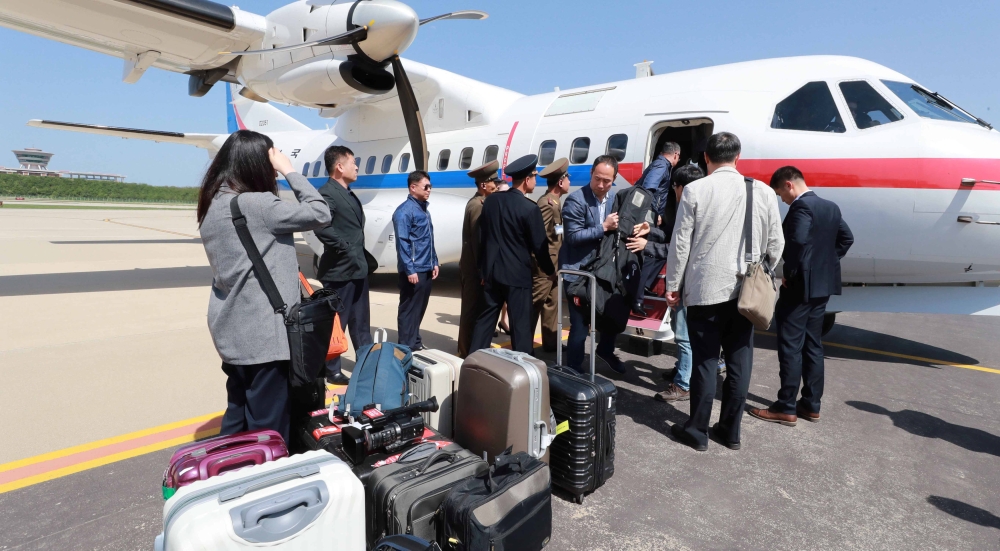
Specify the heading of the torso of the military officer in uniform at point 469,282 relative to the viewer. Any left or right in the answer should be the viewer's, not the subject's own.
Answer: facing to the right of the viewer

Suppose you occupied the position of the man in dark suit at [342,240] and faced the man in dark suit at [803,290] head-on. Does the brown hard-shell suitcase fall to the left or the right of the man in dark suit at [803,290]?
right

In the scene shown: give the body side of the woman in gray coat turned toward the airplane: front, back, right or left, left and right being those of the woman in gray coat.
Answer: front

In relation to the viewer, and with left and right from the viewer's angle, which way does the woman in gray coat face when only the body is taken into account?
facing away from the viewer and to the right of the viewer

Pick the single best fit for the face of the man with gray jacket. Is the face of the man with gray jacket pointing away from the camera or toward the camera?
away from the camera

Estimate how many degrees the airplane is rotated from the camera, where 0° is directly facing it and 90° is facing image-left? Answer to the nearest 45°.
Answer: approximately 315°

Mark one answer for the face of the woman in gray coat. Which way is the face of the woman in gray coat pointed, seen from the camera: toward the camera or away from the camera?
away from the camera
